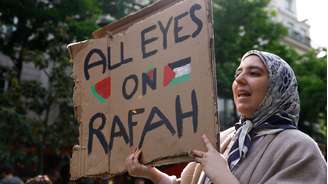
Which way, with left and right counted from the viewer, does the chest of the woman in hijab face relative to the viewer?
facing the viewer and to the left of the viewer

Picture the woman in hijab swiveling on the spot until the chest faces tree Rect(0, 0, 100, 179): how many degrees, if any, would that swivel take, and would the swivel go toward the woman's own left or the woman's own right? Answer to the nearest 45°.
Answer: approximately 90° to the woman's own right
